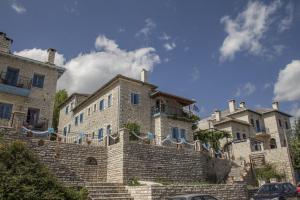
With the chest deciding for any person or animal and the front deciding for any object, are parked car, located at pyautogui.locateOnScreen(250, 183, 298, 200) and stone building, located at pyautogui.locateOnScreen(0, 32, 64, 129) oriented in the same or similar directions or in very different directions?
very different directions

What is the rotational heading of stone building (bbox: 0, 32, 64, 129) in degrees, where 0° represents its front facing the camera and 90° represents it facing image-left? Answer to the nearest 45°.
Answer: approximately 315°

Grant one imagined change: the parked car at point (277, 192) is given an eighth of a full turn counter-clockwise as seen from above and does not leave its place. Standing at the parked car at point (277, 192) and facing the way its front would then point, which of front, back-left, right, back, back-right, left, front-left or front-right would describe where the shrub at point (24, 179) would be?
front

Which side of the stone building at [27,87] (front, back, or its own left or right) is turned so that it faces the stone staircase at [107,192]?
front

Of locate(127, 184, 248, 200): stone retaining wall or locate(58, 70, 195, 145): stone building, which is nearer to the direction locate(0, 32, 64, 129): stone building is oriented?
the stone retaining wall

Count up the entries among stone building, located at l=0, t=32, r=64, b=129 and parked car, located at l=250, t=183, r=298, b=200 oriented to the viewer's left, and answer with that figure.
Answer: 1

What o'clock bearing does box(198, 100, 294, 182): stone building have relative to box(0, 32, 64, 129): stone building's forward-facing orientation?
box(198, 100, 294, 182): stone building is roughly at 10 o'clock from box(0, 32, 64, 129): stone building.

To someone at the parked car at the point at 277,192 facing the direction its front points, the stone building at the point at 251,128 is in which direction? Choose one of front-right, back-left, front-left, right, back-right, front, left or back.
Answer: right

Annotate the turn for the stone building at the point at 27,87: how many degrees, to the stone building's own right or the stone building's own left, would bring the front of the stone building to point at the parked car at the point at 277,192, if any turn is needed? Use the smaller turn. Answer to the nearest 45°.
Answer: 0° — it already faces it

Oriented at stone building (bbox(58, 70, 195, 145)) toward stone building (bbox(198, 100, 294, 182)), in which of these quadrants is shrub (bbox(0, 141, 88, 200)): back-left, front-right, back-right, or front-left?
back-right

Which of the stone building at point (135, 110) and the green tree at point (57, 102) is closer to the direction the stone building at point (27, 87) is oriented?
the stone building

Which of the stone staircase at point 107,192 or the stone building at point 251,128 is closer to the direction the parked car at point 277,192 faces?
the stone staircase

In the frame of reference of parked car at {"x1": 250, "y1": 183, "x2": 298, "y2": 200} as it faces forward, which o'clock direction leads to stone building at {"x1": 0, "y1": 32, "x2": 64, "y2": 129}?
The stone building is roughly at 12 o'clock from the parked car.

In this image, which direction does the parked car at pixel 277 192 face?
to the viewer's left

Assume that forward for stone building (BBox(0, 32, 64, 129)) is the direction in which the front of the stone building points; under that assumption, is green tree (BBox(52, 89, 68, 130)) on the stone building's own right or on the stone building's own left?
on the stone building's own left

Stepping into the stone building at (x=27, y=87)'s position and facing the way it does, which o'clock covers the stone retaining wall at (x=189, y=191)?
The stone retaining wall is roughly at 12 o'clock from the stone building.

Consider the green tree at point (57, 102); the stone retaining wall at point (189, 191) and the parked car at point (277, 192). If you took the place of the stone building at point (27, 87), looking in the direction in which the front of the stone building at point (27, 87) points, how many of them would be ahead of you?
2

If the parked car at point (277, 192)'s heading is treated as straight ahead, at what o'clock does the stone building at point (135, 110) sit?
The stone building is roughly at 1 o'clock from the parked car.
